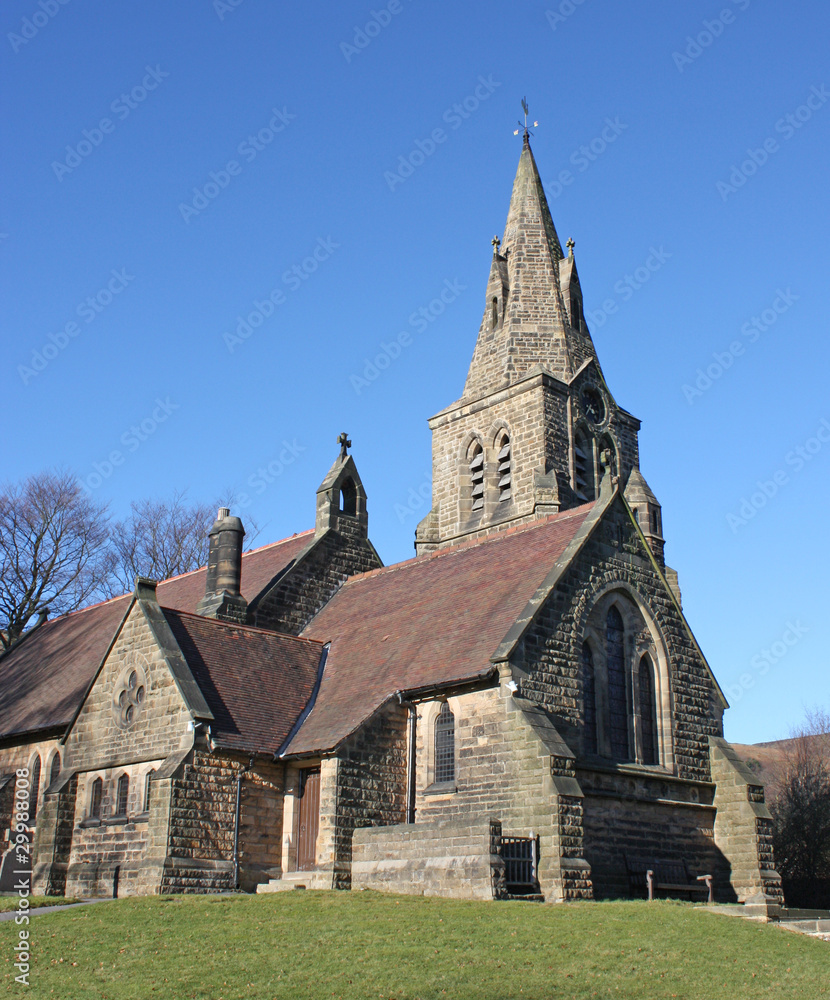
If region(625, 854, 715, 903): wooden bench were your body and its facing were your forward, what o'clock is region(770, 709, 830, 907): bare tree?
The bare tree is roughly at 8 o'clock from the wooden bench.

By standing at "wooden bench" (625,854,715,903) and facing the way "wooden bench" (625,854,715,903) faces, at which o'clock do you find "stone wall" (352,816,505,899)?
The stone wall is roughly at 3 o'clock from the wooden bench.

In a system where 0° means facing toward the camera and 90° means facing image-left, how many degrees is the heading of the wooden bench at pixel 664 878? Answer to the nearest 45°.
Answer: approximately 315°
